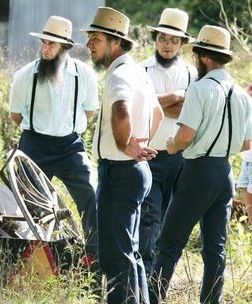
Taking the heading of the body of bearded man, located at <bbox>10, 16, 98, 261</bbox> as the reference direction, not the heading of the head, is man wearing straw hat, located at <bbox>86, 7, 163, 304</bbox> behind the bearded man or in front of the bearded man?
in front

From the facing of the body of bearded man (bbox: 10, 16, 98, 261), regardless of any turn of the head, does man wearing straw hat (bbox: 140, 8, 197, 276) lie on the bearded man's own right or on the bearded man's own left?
on the bearded man's own left

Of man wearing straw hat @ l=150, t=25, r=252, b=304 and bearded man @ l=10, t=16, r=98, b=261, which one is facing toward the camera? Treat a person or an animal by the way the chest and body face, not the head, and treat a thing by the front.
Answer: the bearded man

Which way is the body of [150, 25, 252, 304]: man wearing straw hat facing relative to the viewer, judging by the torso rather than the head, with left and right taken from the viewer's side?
facing away from the viewer and to the left of the viewer

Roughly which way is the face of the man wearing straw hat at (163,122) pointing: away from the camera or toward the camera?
toward the camera

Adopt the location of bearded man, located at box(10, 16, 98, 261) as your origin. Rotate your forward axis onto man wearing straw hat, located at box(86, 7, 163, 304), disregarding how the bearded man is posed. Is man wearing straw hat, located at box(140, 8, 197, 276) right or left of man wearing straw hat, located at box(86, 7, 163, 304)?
left

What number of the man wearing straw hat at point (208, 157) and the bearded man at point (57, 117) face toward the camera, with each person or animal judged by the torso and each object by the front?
1

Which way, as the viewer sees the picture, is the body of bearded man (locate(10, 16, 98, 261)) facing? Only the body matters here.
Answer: toward the camera
